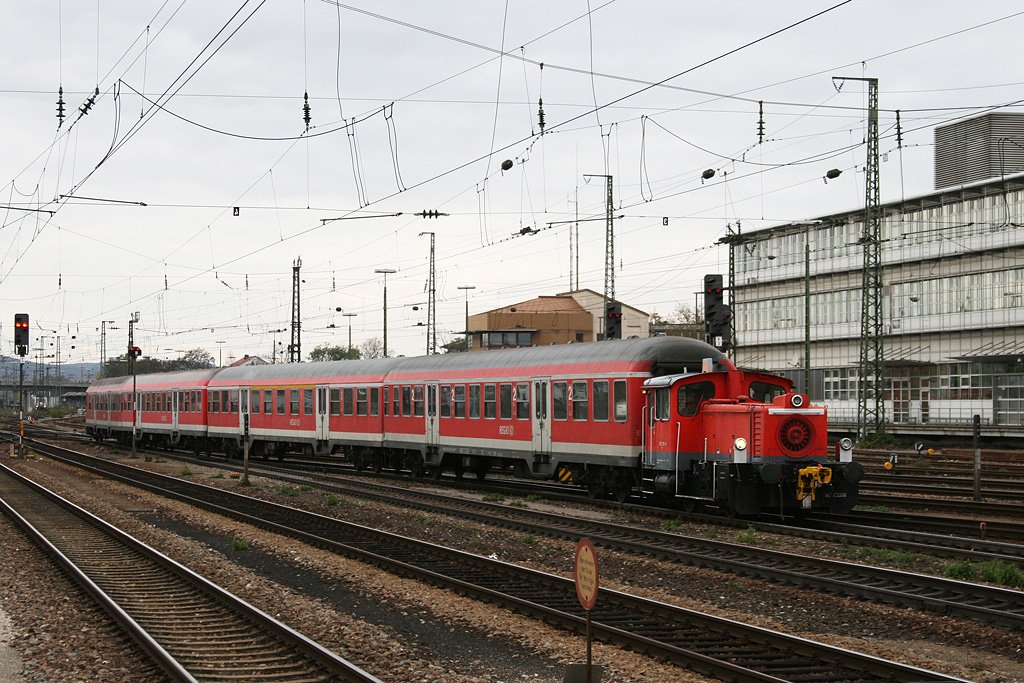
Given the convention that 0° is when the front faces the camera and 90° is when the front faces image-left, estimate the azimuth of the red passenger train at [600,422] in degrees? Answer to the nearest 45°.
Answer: approximately 315°
